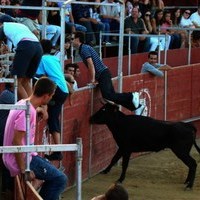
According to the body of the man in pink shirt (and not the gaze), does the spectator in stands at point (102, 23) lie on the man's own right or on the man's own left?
on the man's own left

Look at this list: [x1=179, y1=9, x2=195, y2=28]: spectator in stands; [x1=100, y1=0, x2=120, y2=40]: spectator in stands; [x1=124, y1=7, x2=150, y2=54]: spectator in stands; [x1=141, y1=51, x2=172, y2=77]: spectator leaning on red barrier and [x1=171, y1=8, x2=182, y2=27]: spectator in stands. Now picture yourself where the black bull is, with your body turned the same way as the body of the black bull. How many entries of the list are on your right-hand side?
5

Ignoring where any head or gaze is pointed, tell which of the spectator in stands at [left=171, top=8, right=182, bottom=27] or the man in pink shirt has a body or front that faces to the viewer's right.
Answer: the man in pink shirt

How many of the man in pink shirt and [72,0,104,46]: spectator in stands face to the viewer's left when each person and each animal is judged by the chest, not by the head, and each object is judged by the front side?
0

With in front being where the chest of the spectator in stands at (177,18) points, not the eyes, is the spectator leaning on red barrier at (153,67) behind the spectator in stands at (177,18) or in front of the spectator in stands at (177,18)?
in front

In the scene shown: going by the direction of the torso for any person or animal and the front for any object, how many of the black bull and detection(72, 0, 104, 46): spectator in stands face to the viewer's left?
1

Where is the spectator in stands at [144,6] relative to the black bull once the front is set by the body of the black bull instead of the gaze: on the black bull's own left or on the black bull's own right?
on the black bull's own right

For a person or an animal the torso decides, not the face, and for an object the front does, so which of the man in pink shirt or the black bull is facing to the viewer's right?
the man in pink shirt

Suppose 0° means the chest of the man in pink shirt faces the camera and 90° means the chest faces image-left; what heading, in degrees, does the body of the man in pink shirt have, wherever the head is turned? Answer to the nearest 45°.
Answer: approximately 270°

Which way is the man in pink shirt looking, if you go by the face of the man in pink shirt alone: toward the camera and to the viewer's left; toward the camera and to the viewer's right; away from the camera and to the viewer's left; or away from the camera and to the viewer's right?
away from the camera and to the viewer's right
